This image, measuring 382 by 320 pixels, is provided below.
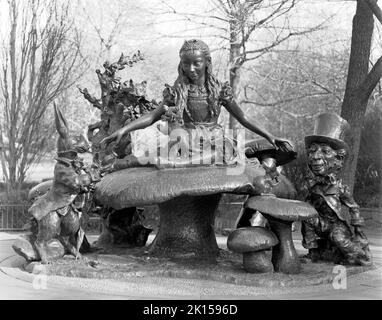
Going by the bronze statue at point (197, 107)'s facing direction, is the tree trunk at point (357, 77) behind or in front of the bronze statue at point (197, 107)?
behind

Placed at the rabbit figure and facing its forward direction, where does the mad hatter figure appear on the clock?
The mad hatter figure is roughly at 12 o'clock from the rabbit figure.

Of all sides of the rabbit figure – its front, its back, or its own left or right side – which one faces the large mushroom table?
front

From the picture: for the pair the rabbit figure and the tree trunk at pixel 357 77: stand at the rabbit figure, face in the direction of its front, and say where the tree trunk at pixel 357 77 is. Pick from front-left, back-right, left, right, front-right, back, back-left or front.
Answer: front-left

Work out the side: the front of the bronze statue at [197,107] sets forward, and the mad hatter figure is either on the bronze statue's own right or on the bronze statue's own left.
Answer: on the bronze statue's own left

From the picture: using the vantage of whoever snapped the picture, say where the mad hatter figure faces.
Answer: facing the viewer and to the left of the viewer

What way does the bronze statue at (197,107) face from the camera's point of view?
toward the camera

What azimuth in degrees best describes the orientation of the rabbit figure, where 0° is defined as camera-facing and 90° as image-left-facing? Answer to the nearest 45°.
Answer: approximately 270°

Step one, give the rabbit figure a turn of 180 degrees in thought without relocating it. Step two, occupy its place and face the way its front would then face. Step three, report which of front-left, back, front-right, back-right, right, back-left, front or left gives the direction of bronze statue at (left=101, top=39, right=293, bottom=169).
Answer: back

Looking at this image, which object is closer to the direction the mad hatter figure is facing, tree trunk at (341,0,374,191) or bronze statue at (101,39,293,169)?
the bronze statue

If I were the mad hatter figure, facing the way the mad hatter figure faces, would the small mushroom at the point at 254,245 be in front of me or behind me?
in front
